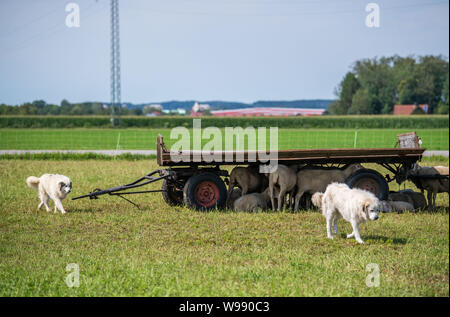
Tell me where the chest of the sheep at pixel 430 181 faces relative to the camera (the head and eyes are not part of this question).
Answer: to the viewer's left

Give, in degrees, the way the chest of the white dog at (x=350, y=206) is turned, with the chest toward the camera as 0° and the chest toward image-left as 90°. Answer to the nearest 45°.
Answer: approximately 315°

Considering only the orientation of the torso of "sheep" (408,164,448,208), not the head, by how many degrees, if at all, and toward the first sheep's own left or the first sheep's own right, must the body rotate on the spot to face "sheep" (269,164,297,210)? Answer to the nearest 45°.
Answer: approximately 45° to the first sheep's own left

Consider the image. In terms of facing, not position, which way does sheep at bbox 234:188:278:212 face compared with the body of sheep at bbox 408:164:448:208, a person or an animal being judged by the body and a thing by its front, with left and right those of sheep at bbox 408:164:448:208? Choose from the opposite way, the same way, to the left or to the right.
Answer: the opposite way
